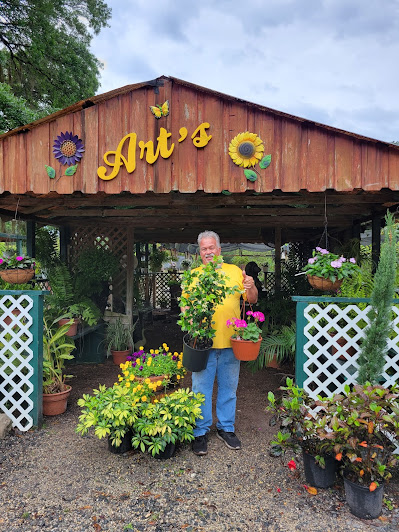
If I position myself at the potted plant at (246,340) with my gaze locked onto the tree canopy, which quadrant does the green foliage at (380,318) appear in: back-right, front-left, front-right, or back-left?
back-right

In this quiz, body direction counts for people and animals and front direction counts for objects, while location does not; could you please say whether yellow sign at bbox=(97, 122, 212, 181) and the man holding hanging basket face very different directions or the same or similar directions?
same or similar directions

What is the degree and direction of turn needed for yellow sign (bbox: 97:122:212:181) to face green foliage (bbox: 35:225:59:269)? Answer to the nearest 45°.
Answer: approximately 135° to its right

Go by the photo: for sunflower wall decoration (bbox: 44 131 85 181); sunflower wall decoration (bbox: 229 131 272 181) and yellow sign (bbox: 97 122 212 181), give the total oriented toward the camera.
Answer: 3

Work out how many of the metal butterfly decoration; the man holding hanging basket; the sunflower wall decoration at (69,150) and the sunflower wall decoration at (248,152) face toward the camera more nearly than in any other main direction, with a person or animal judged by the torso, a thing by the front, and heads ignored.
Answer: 4

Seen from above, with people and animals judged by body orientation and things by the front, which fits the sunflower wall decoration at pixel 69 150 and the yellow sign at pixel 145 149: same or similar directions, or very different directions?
same or similar directions

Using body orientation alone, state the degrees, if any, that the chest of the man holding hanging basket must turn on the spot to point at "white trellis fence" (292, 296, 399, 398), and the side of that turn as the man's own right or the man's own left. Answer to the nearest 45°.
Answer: approximately 90° to the man's own left

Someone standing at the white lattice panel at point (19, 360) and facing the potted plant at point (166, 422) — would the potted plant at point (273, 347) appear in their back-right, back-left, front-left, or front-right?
front-left

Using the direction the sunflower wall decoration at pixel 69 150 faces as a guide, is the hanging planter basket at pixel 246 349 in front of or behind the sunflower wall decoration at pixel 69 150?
in front

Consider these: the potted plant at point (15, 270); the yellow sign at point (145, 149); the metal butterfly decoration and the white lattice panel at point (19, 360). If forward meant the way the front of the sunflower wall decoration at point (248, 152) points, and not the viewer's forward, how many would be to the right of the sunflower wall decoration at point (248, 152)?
4

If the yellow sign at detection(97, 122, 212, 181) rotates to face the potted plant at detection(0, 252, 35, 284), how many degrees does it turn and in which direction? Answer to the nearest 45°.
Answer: approximately 90° to its right

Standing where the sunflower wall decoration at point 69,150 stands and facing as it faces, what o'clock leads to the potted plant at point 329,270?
The potted plant is roughly at 10 o'clock from the sunflower wall decoration.

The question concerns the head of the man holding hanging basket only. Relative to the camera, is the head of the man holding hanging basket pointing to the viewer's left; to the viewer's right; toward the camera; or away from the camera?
toward the camera

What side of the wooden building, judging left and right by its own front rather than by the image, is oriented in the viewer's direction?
front
